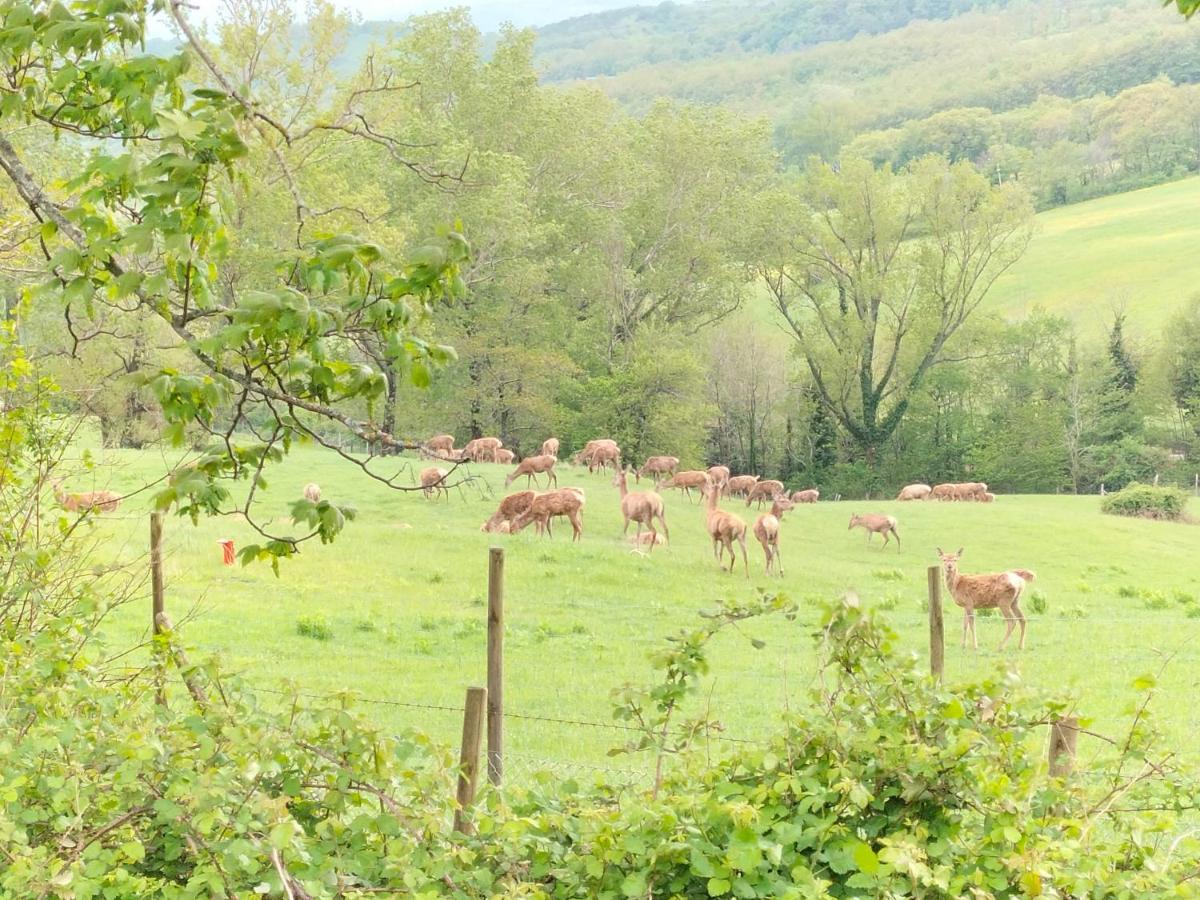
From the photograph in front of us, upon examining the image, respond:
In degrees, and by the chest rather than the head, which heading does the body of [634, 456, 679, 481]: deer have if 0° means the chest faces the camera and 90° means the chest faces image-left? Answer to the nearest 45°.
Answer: approximately 90°

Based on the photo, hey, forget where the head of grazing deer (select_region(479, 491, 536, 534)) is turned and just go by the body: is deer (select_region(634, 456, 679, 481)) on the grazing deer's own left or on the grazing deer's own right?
on the grazing deer's own right

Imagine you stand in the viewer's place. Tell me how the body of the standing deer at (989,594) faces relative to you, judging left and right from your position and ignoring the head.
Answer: facing to the left of the viewer

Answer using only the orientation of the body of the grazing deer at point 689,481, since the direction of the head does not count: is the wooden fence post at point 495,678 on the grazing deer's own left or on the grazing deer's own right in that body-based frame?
on the grazing deer's own left

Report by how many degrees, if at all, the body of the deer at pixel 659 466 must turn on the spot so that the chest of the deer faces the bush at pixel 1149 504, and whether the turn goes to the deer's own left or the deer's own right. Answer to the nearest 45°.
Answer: approximately 180°

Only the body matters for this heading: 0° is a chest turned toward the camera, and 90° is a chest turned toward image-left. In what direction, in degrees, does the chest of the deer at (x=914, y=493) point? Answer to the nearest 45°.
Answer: approximately 90°

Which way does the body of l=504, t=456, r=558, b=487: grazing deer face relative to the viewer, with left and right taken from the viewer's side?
facing to the left of the viewer

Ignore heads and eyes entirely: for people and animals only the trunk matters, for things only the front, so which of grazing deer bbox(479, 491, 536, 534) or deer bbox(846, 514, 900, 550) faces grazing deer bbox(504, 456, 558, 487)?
deer bbox(846, 514, 900, 550)

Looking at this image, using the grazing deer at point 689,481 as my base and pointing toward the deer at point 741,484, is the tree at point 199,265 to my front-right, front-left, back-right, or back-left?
back-right

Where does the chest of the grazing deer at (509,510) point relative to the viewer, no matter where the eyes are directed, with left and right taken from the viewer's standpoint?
facing to the left of the viewer

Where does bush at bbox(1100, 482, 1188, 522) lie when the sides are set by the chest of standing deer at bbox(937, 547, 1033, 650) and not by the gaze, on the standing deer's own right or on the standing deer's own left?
on the standing deer's own right

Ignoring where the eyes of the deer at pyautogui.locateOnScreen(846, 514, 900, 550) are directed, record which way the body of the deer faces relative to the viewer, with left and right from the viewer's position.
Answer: facing to the left of the viewer
